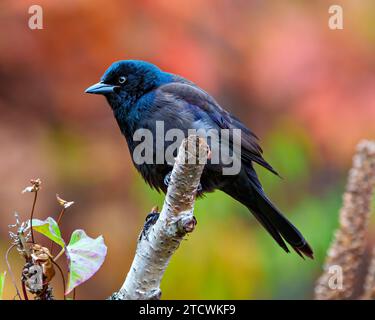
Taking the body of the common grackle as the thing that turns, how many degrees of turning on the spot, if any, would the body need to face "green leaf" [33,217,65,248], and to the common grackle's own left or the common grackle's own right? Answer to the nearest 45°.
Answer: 0° — it already faces it

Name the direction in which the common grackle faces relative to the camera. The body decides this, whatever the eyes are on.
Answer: to the viewer's left

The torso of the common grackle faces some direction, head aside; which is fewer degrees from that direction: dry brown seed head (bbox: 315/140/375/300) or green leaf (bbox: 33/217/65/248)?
the green leaf

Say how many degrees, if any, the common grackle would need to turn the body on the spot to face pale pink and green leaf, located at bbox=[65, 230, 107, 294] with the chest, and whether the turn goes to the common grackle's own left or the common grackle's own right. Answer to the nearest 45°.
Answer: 0° — it already faces it
